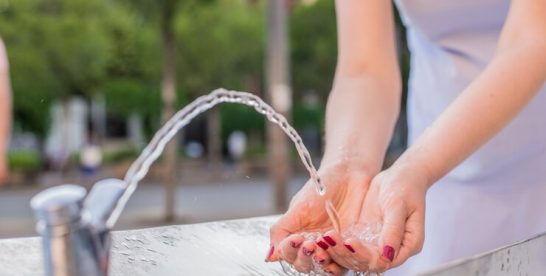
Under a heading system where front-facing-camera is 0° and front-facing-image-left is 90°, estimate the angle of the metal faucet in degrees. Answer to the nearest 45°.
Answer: approximately 270°

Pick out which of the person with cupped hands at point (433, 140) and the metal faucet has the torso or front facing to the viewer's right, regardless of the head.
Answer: the metal faucet

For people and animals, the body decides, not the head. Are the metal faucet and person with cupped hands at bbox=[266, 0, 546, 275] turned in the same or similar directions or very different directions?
very different directions

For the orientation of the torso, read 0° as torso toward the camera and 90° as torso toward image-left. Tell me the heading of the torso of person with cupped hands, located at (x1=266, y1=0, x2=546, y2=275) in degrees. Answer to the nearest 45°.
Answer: approximately 45°

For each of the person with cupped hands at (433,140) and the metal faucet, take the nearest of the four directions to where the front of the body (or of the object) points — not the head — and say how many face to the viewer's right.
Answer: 1

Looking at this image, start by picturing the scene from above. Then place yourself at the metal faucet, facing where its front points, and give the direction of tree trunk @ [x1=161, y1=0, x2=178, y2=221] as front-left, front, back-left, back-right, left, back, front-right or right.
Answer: left

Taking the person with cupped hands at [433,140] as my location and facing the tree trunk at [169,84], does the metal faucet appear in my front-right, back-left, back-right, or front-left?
back-left
